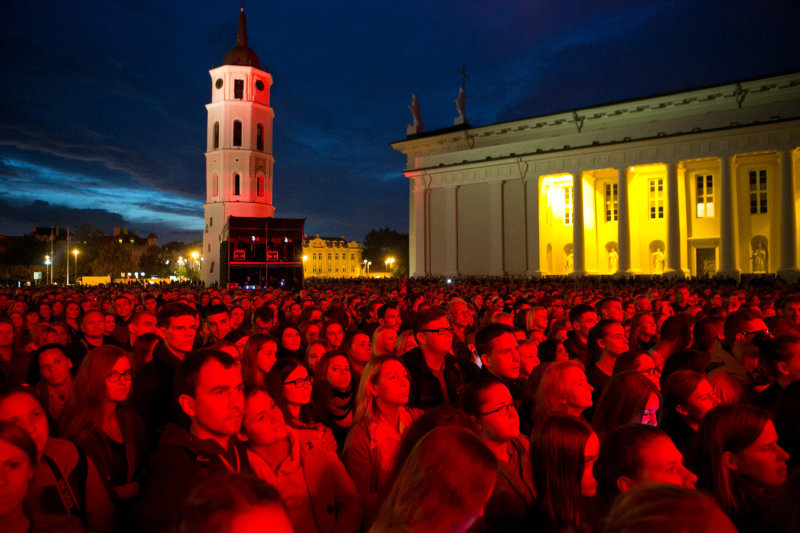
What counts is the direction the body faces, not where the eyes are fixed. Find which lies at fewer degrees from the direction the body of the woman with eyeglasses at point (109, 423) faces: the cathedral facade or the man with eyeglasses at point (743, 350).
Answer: the man with eyeglasses

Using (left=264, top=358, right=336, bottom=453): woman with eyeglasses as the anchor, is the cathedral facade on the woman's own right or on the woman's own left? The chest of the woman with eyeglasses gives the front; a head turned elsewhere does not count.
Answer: on the woman's own left

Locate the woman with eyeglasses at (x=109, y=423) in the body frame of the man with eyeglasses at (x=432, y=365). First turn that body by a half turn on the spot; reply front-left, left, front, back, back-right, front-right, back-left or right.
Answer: left

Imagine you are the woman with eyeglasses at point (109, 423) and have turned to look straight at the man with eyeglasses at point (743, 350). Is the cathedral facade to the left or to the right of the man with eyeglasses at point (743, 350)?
left

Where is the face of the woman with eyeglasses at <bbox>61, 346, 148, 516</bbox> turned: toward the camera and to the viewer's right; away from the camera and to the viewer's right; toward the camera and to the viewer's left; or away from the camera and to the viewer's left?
toward the camera and to the viewer's right

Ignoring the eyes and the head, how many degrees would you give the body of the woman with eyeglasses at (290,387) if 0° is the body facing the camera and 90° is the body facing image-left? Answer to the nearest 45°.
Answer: approximately 315°

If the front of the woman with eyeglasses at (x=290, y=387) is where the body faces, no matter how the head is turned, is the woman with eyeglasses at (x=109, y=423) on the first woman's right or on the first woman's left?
on the first woman's right

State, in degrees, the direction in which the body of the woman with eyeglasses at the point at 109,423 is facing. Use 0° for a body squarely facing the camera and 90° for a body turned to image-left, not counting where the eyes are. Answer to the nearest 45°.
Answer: approximately 315°

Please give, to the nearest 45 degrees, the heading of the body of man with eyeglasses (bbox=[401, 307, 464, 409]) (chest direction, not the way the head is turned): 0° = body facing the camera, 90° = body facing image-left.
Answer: approximately 315°

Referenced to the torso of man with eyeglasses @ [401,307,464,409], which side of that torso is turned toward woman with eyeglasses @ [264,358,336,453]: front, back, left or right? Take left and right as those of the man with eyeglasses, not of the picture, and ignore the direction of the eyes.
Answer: right
